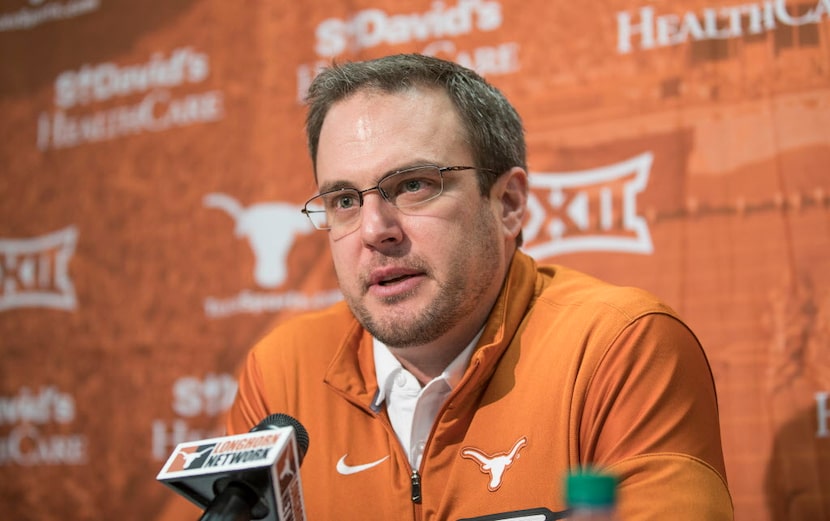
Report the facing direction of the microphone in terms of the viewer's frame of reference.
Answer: facing away from the viewer and to the right of the viewer

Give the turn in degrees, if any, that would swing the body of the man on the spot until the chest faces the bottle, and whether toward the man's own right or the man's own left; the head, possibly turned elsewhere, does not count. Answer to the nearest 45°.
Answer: approximately 45° to the man's own left

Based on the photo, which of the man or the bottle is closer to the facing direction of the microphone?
the man

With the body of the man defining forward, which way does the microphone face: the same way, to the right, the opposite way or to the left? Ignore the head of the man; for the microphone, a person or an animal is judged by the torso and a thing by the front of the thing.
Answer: the opposite way

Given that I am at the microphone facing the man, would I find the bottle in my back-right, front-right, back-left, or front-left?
back-right

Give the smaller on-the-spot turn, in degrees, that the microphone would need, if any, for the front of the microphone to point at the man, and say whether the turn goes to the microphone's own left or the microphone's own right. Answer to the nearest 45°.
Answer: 0° — it already faces them

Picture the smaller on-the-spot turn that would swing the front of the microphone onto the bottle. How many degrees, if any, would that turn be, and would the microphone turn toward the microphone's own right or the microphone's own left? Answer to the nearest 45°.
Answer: approximately 90° to the microphone's own right
